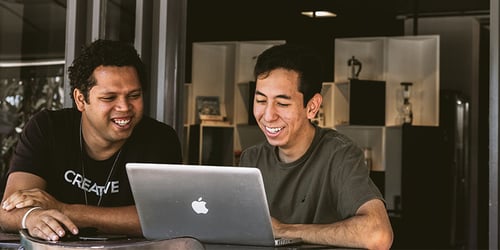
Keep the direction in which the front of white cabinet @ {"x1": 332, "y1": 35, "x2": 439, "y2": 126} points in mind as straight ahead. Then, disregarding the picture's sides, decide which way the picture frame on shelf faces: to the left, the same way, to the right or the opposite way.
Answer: the same way

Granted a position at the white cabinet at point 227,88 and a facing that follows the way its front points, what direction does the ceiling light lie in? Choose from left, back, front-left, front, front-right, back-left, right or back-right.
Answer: left

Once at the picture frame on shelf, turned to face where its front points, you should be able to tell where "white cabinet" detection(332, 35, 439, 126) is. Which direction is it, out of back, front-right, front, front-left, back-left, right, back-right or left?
left

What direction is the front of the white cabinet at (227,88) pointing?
toward the camera

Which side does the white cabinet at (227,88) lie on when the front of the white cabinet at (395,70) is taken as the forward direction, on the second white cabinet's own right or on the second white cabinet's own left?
on the second white cabinet's own right

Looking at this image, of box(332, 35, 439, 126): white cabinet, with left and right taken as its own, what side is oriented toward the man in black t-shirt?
front

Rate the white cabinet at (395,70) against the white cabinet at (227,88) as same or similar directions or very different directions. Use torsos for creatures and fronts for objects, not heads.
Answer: same or similar directions

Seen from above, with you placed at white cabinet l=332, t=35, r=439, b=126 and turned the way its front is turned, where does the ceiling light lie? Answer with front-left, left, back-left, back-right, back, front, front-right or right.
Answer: right

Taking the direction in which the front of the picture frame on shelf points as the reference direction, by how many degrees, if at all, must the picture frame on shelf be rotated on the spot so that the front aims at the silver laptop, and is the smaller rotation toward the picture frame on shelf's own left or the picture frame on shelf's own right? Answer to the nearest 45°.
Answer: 0° — it already faces it

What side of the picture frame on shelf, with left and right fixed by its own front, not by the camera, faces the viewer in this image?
front

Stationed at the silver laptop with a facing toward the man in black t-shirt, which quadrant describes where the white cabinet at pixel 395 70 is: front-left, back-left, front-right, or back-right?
front-right

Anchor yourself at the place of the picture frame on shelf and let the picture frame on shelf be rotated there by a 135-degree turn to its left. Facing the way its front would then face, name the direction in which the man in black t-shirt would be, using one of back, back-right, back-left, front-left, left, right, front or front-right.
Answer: back-right

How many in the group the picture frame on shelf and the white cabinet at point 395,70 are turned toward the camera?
2

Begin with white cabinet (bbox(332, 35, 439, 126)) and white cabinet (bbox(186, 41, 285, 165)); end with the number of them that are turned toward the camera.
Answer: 2

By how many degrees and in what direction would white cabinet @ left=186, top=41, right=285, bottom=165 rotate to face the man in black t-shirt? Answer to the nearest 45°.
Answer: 0° — it already faces them

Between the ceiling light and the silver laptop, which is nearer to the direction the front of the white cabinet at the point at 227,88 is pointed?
the silver laptop
